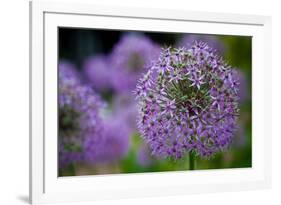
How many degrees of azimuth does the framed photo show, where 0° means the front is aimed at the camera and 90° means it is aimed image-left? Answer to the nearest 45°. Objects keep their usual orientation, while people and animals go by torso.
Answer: approximately 315°
